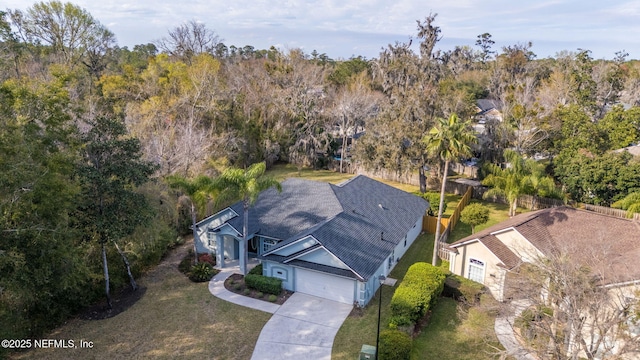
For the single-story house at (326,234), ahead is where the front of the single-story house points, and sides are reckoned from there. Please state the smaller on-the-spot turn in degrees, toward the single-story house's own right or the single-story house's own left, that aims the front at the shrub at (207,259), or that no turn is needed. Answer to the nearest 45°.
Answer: approximately 45° to the single-story house's own right

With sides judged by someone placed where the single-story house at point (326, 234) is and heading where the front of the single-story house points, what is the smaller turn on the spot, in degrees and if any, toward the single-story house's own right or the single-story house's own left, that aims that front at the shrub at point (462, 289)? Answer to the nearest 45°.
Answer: approximately 90° to the single-story house's own left

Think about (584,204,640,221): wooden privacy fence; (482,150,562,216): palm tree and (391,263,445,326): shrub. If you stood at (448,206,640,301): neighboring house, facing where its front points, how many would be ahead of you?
1

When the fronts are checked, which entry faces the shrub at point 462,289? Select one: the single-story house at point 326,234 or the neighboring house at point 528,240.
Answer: the neighboring house

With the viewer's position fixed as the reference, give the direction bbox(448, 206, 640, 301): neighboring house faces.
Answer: facing the viewer and to the left of the viewer

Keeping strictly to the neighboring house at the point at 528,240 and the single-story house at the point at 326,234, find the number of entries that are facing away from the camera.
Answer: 0

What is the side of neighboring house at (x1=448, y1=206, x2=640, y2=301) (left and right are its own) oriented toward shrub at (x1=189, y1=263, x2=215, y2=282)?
front

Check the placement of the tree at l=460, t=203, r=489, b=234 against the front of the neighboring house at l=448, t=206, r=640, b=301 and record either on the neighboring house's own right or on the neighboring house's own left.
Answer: on the neighboring house's own right

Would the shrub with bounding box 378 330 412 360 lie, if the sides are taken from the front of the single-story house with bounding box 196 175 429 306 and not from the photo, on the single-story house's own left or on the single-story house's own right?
on the single-story house's own left

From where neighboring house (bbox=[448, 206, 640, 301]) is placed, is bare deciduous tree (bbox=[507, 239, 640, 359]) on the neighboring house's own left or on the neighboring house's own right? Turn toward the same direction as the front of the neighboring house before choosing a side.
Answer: on the neighboring house's own left
